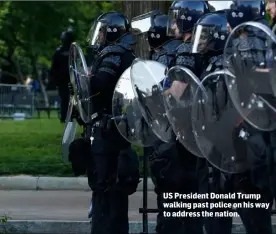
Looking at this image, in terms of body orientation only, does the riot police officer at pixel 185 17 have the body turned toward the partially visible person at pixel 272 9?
no

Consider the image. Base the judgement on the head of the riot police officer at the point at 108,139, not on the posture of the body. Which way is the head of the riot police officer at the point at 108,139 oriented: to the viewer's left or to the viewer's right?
to the viewer's left

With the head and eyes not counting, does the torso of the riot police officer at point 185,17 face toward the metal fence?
no

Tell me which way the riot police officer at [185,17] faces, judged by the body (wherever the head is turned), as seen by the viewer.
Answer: to the viewer's left
